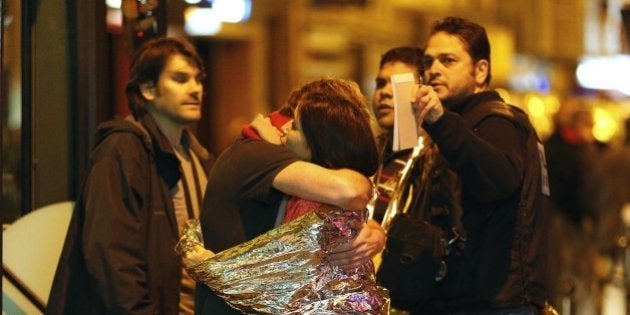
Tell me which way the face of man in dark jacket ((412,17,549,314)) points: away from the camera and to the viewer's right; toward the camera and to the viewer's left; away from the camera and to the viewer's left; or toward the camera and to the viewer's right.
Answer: toward the camera and to the viewer's left

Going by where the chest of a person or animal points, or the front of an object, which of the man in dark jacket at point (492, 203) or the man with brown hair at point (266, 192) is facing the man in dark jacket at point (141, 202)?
the man in dark jacket at point (492, 203)

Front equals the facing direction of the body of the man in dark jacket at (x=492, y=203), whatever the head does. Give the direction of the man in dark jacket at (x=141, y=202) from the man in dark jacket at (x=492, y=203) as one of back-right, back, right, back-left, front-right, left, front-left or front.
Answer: front

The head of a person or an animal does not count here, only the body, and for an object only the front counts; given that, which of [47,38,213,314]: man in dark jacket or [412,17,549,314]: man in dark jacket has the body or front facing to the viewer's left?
[412,17,549,314]: man in dark jacket

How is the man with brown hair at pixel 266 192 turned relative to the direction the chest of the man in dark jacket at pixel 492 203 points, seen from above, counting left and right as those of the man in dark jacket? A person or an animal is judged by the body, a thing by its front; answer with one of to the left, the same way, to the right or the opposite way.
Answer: the opposite way

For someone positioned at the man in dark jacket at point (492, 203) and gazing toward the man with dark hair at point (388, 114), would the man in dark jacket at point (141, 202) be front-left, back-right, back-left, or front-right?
front-left

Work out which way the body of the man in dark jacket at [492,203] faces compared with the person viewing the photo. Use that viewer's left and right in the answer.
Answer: facing to the left of the viewer

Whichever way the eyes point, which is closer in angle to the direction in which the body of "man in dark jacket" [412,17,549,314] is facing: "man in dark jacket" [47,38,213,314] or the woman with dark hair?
the man in dark jacket

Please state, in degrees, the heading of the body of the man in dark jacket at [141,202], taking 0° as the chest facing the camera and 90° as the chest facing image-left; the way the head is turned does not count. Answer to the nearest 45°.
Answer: approximately 315°

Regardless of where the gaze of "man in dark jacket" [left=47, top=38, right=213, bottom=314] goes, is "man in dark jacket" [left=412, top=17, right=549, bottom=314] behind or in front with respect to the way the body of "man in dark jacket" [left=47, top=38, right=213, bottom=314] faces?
in front

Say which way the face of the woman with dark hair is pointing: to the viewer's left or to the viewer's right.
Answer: to the viewer's left

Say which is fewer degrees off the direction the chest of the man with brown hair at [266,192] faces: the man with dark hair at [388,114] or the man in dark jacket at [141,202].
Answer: the man with dark hair

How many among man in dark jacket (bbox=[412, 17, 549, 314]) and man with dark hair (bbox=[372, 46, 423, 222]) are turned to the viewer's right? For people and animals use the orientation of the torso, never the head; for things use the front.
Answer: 0

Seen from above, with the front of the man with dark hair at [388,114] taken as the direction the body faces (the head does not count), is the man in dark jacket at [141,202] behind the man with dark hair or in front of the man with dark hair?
in front

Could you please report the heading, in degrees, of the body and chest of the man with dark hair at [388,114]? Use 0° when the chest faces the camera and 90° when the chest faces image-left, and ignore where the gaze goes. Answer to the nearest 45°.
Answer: approximately 45°

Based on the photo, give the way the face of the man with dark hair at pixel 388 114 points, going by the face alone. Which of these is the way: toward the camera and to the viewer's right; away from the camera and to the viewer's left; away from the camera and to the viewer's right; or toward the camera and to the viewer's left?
toward the camera and to the viewer's left

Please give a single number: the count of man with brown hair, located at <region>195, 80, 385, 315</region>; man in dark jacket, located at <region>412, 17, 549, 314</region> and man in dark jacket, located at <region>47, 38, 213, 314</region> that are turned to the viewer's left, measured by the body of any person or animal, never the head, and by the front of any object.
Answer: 1
